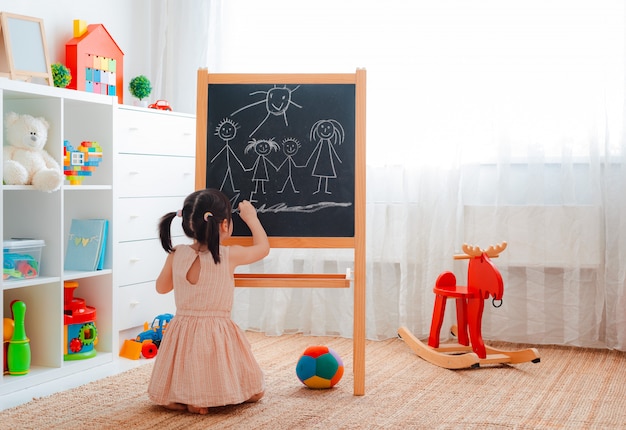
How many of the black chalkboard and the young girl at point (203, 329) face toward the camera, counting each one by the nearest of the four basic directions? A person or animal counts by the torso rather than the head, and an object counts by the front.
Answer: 1

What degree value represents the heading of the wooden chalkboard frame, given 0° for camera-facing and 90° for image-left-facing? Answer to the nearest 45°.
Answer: approximately 0°

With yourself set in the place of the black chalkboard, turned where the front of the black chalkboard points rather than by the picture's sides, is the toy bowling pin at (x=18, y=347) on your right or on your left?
on your right

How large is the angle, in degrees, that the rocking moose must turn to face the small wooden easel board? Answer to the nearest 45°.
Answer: approximately 135° to its right

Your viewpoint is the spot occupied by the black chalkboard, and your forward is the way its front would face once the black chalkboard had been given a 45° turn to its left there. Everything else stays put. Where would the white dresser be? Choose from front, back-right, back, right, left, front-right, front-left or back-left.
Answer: back

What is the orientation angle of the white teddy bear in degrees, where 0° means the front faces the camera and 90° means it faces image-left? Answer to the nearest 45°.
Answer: approximately 315°
